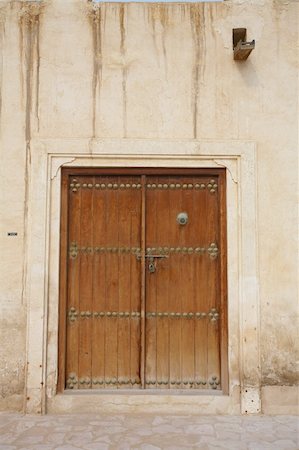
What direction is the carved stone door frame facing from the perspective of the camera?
toward the camera

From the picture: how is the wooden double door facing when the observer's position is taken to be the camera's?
facing the viewer
